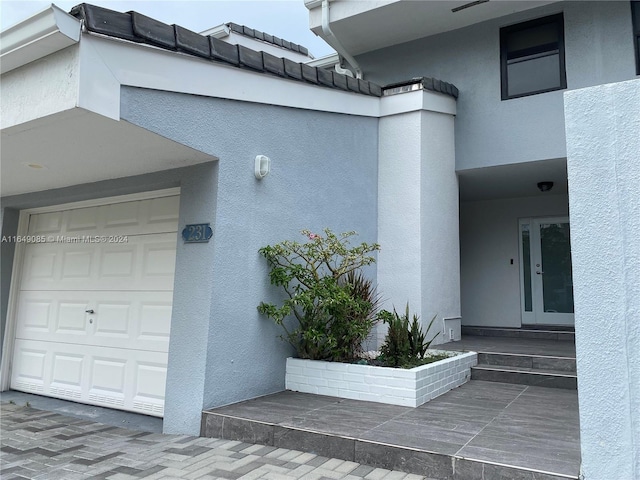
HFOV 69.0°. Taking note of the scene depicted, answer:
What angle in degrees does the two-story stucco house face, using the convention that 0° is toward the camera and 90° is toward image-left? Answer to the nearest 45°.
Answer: approximately 45°
